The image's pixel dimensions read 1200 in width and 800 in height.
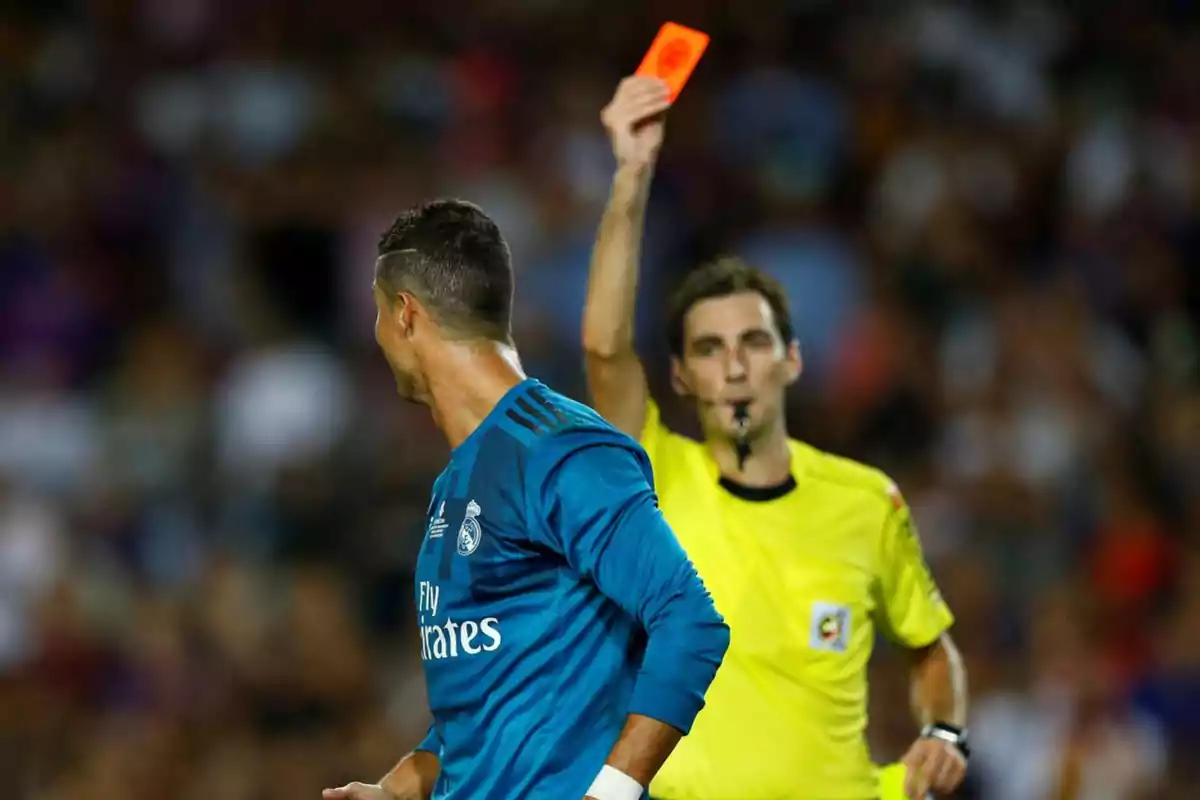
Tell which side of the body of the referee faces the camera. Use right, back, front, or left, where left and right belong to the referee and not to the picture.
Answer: front

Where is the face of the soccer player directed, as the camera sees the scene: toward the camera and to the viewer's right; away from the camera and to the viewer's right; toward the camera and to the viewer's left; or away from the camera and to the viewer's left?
away from the camera and to the viewer's left

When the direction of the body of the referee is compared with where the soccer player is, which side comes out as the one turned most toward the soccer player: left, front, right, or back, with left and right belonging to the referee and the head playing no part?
front

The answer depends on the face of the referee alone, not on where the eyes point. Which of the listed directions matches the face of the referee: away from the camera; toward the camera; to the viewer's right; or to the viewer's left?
toward the camera
